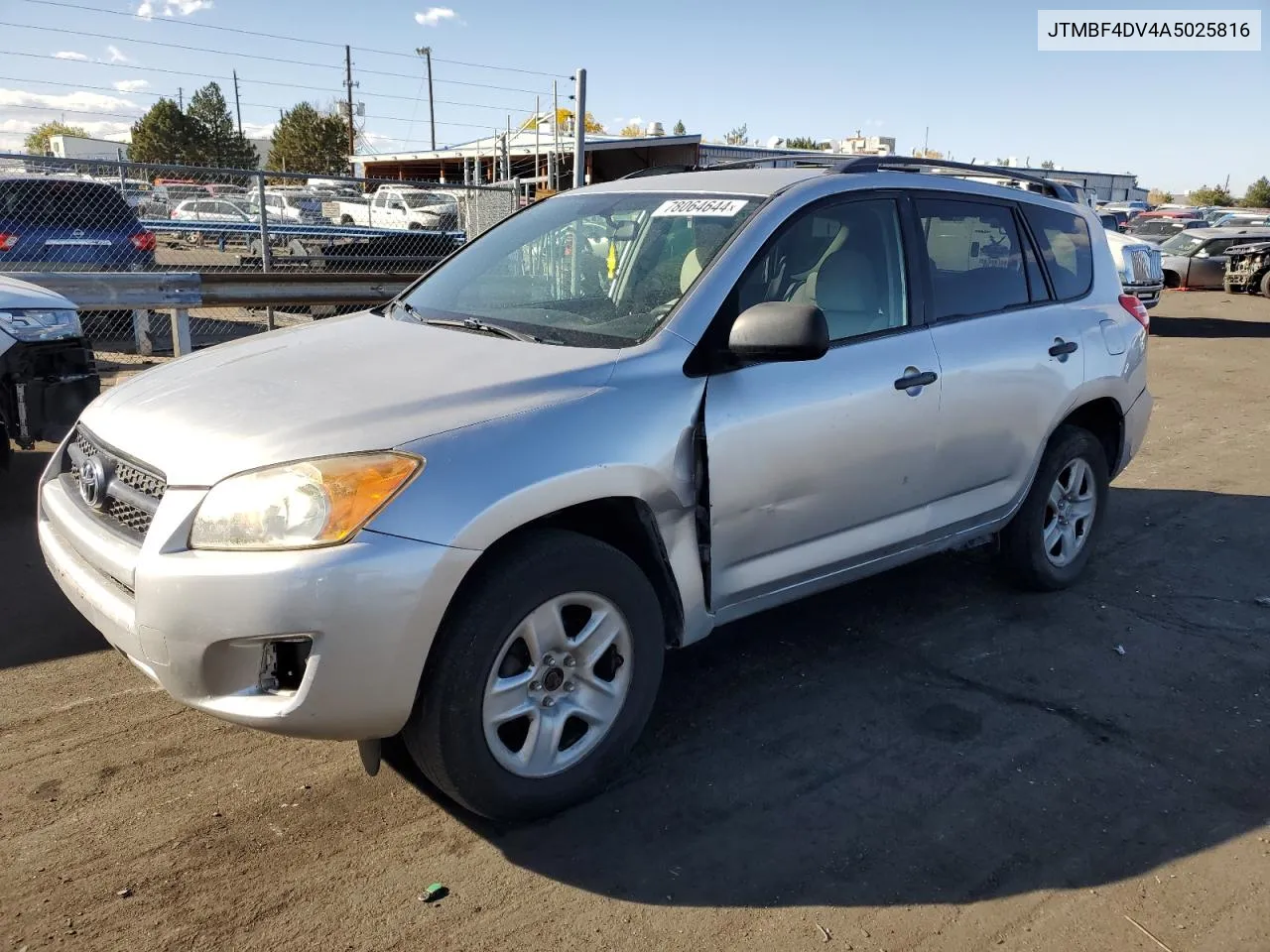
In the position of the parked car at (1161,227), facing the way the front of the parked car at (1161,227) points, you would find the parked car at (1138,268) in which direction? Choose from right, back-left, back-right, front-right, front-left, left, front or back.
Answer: front-left

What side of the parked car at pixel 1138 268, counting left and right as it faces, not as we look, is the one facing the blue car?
right

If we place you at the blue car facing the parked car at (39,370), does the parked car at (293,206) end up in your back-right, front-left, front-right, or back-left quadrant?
back-left

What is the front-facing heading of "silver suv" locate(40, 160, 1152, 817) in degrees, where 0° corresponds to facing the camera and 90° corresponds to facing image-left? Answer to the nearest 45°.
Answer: approximately 45°

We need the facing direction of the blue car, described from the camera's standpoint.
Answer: facing away from the viewer

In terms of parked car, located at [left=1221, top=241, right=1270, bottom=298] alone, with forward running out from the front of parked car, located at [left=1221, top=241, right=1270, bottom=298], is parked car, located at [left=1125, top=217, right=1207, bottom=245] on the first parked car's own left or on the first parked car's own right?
on the first parked car's own right
